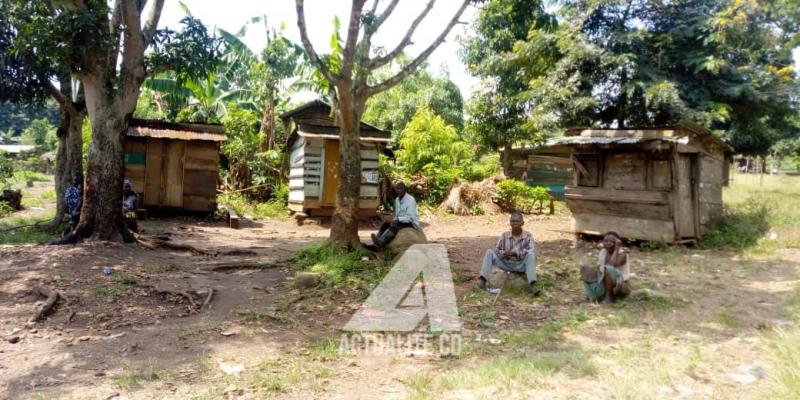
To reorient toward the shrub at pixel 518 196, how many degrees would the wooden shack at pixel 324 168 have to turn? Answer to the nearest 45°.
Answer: approximately 90° to its left

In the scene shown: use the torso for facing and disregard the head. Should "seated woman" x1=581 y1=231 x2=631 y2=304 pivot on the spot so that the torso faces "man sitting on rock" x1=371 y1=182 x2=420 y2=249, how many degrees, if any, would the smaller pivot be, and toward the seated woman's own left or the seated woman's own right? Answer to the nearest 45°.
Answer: approximately 90° to the seated woman's own right

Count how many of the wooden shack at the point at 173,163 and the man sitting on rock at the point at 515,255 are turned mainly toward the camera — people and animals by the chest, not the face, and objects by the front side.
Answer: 2

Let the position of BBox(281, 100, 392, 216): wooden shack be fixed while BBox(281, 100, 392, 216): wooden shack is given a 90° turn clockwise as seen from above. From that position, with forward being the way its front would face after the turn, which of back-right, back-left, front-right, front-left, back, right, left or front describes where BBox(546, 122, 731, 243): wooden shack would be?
back-left

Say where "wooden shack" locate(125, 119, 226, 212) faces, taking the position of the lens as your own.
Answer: facing the viewer

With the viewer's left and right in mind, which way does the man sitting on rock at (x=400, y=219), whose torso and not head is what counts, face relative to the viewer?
facing the viewer and to the left of the viewer

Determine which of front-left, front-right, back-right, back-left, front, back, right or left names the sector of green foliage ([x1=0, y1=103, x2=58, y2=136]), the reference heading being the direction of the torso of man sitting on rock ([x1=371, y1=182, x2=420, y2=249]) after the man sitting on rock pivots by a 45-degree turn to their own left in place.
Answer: back-right

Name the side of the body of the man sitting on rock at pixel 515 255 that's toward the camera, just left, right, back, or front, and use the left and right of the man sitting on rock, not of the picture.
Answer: front

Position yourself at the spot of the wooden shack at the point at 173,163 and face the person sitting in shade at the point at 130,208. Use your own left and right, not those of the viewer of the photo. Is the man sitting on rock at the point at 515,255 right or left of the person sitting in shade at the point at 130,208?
left

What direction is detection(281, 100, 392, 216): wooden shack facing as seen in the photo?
toward the camera

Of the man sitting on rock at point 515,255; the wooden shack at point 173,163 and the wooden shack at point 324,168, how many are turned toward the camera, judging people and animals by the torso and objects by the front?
3

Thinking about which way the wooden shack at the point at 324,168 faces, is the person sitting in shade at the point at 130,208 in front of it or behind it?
in front

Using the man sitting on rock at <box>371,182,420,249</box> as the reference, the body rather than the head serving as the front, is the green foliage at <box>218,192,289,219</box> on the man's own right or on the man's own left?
on the man's own right
